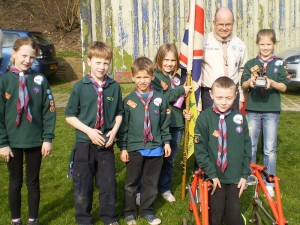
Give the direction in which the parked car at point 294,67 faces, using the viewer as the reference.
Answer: facing the viewer and to the left of the viewer

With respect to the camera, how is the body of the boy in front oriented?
toward the camera

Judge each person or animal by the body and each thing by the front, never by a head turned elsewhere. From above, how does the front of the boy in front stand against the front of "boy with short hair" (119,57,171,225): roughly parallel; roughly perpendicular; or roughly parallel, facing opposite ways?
roughly parallel

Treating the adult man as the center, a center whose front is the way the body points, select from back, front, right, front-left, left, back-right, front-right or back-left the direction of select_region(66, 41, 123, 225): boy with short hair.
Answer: front-right

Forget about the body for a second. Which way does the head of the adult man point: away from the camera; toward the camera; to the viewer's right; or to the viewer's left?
toward the camera

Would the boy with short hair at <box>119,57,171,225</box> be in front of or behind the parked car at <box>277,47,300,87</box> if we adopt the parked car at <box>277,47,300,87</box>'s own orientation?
in front

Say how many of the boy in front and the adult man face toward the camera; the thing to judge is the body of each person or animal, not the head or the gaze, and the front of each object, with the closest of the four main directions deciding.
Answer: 2

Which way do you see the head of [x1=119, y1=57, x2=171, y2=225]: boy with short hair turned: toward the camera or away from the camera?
toward the camera

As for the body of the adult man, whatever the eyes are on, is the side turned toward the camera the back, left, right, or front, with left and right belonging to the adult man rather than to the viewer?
front

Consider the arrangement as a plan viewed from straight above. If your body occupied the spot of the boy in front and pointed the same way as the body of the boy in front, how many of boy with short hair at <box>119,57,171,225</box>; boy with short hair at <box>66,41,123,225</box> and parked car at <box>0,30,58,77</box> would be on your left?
0

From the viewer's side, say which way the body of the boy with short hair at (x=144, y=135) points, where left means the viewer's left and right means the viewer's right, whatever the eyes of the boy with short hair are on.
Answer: facing the viewer

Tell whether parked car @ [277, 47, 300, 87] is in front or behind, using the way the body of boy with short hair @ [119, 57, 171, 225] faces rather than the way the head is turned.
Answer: behind

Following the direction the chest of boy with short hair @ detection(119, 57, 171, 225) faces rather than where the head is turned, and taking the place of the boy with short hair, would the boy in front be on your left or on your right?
on your left

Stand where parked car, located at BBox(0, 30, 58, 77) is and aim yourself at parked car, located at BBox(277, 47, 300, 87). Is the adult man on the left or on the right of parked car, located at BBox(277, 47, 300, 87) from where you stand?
right

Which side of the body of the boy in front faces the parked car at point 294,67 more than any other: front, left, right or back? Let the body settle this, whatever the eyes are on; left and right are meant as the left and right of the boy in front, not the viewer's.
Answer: back
